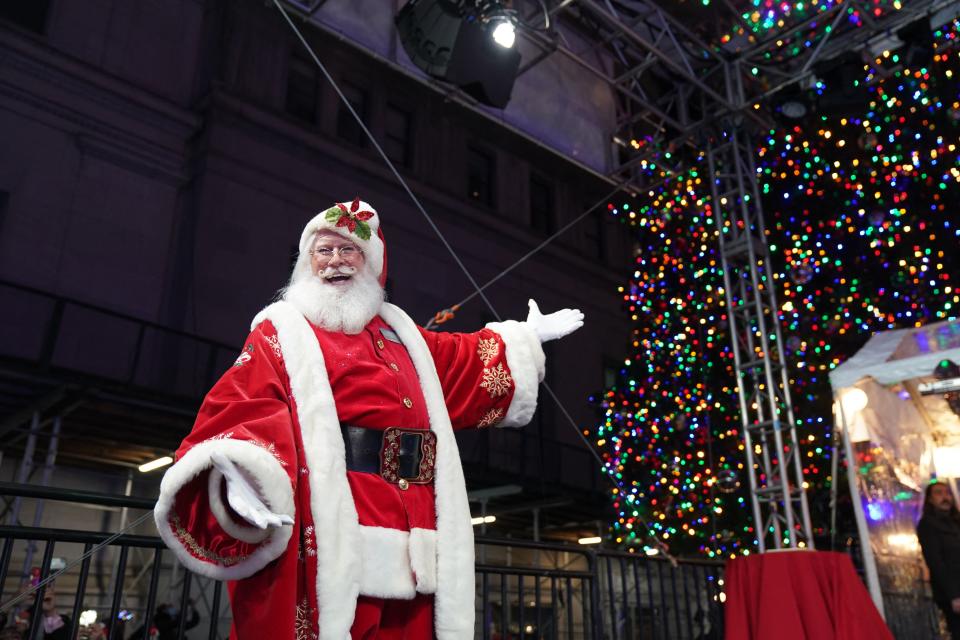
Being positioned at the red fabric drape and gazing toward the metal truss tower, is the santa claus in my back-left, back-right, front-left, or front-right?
back-left

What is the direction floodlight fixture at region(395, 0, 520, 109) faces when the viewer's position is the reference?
facing the viewer and to the right of the viewer

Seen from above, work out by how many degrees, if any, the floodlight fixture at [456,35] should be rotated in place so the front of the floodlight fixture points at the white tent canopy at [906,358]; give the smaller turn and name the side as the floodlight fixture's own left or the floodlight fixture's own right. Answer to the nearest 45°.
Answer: approximately 45° to the floodlight fixture's own left

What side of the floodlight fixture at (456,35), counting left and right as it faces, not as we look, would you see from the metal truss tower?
left

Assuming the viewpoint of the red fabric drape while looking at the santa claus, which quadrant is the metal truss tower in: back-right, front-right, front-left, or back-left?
back-right

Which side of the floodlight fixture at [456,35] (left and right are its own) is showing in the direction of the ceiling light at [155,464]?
back
